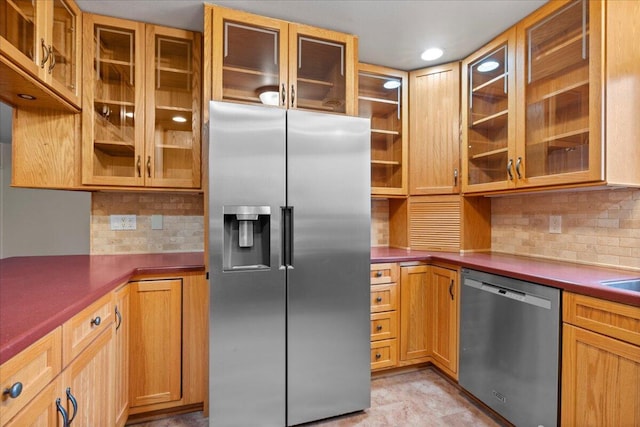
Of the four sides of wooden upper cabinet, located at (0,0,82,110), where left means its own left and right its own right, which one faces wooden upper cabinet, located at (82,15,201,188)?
left

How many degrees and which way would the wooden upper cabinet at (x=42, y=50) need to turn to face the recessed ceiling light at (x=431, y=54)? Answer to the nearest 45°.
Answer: approximately 45° to its left

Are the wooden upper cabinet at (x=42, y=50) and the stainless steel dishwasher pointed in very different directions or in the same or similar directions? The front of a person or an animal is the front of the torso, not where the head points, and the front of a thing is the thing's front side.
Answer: very different directions

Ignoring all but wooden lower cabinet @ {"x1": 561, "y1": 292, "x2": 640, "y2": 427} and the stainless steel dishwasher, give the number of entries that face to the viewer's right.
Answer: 0

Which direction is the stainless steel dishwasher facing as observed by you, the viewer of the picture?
facing the viewer and to the left of the viewer

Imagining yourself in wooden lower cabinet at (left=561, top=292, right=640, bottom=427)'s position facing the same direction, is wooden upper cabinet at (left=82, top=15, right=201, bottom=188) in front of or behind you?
in front
